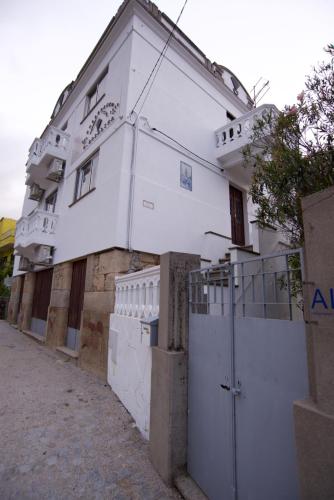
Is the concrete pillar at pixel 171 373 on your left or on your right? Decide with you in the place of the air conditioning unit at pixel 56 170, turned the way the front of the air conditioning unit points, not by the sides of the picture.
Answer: on your left

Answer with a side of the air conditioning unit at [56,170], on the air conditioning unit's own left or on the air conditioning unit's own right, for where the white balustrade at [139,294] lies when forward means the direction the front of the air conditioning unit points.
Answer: on the air conditioning unit's own left

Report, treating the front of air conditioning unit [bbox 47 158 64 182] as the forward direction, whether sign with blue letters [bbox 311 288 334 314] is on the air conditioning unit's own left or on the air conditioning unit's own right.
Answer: on the air conditioning unit's own left

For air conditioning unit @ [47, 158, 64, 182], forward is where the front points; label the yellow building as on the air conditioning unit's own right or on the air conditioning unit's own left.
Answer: on the air conditioning unit's own right

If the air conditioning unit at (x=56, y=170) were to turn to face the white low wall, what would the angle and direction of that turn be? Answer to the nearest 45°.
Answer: approximately 45° to its left

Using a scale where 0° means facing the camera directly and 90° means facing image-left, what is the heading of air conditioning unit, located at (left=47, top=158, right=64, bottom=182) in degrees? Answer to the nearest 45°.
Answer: approximately 45°
